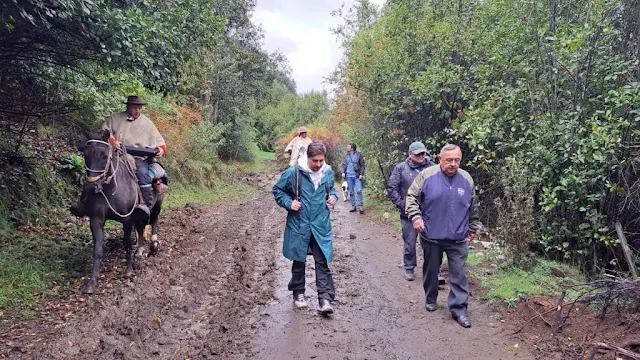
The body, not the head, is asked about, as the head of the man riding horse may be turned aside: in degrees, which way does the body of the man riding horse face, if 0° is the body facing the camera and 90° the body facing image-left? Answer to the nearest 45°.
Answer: approximately 0°

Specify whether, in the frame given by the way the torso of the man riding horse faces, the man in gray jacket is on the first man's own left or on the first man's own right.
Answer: on the first man's own left

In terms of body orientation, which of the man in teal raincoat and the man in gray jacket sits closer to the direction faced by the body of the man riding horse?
the man in teal raincoat
